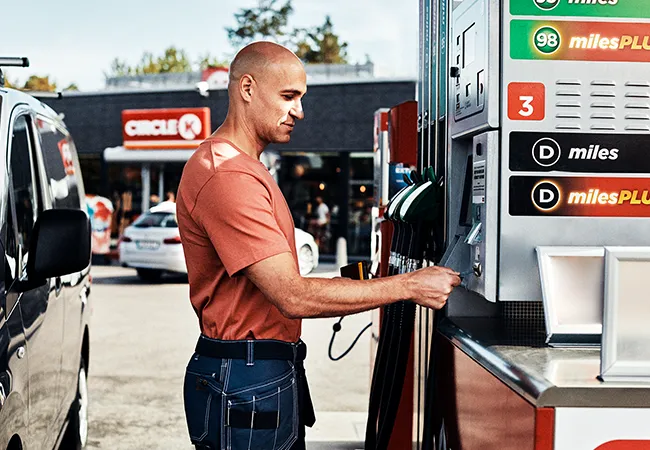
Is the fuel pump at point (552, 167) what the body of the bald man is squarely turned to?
yes

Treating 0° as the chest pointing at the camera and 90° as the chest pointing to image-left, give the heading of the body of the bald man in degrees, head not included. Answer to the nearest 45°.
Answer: approximately 270°

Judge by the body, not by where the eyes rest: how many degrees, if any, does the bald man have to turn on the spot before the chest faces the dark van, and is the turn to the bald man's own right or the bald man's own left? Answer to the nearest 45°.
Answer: approximately 135° to the bald man's own left

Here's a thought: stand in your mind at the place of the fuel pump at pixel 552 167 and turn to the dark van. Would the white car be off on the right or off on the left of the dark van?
right

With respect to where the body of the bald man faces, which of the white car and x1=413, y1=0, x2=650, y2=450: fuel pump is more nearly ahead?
the fuel pump

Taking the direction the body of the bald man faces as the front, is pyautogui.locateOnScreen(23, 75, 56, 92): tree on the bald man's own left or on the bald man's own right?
on the bald man's own left

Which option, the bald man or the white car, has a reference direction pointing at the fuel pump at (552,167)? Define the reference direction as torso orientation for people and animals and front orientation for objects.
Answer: the bald man
